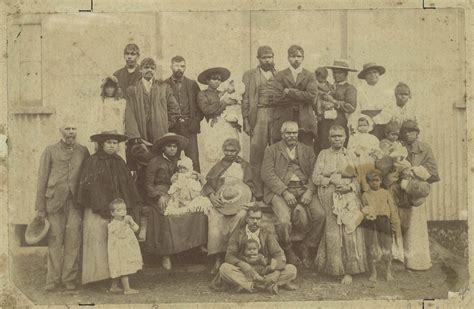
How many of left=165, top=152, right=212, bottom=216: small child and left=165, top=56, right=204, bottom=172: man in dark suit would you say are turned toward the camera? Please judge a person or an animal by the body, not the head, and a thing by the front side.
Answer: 2

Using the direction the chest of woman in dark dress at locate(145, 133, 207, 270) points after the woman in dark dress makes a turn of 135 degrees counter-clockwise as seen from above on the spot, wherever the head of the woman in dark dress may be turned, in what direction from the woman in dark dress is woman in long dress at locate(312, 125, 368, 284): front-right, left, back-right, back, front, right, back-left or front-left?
right

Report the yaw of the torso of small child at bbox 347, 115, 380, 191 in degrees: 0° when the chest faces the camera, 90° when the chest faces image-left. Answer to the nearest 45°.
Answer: approximately 0°

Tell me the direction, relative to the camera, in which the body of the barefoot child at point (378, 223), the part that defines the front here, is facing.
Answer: toward the camera

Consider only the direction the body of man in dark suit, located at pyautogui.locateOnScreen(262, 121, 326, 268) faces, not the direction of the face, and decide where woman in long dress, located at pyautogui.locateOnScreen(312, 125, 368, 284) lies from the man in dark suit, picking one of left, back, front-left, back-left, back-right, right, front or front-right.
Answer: left

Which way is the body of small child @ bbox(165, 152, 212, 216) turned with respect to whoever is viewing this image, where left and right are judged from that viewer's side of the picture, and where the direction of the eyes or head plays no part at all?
facing the viewer

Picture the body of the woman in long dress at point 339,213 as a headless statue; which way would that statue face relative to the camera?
toward the camera
